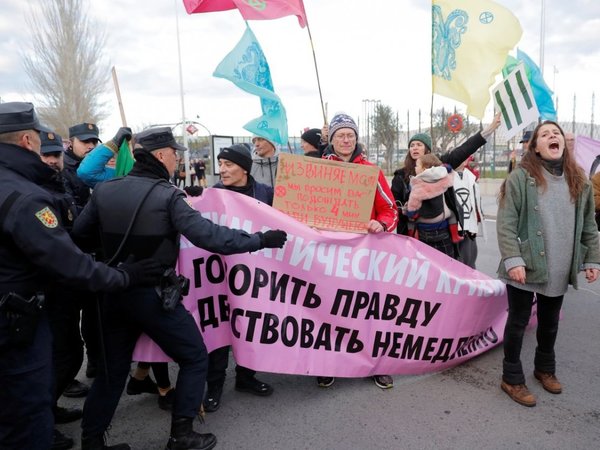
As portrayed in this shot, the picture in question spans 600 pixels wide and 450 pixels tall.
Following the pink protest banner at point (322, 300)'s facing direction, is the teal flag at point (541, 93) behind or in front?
behind

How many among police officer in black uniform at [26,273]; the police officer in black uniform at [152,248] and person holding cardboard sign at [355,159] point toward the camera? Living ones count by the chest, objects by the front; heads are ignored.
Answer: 1

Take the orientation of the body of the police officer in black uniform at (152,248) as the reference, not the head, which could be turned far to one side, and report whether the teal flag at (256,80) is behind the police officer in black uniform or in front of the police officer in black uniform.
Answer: in front

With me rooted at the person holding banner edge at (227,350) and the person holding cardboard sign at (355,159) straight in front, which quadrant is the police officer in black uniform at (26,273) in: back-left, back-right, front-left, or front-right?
back-right

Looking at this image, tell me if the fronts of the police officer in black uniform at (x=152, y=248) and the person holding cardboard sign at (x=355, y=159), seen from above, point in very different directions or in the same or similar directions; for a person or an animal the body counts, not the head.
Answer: very different directions

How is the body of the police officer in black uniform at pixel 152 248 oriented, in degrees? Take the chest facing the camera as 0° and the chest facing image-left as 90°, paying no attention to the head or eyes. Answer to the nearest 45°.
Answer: approximately 225°

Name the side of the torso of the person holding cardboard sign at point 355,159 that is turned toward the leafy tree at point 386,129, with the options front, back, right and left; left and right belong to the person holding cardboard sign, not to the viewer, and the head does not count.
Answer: back

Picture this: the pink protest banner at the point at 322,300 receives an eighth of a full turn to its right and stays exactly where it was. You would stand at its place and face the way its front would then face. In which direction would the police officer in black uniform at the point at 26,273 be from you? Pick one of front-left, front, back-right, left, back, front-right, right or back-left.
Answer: front
